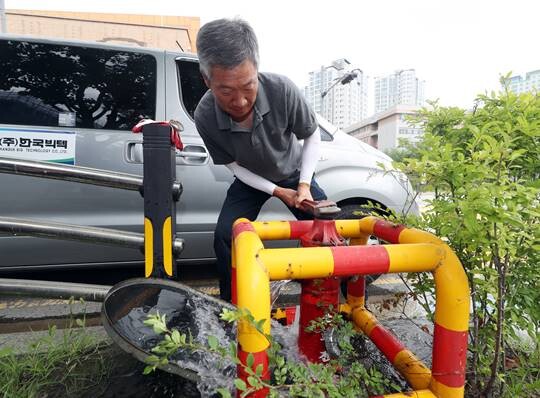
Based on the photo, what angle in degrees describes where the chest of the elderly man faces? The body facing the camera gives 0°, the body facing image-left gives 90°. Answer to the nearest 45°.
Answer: approximately 0°

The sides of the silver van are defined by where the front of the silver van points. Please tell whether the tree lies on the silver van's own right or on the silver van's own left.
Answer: on the silver van's own right

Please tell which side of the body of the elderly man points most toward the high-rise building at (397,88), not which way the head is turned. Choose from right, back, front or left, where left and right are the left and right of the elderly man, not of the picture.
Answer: back

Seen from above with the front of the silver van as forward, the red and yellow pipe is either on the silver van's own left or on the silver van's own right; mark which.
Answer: on the silver van's own right

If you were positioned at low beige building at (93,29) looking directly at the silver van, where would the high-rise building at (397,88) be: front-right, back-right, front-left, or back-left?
back-left

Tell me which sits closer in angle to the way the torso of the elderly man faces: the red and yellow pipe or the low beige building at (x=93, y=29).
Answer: the red and yellow pipe

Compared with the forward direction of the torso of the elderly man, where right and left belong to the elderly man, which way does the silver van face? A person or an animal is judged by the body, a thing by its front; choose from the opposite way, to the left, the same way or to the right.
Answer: to the left

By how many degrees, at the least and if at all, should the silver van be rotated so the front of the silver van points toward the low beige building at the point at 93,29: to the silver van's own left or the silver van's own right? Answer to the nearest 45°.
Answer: approximately 90° to the silver van's own left

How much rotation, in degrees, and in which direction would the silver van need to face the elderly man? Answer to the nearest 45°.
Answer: approximately 45° to its right

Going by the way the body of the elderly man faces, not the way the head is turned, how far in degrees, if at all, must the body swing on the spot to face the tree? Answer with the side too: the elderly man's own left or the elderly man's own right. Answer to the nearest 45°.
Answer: approximately 45° to the elderly man's own left

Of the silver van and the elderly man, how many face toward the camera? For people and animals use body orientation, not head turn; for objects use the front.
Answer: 1

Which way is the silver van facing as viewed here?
to the viewer's right
